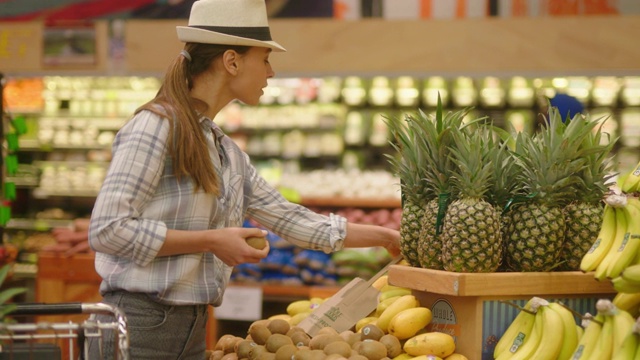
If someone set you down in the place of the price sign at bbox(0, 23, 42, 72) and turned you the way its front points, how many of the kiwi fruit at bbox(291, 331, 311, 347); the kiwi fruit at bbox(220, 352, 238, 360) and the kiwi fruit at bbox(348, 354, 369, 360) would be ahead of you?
3

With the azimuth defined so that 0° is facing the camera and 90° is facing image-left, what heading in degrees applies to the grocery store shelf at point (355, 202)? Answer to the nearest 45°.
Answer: approximately 0°

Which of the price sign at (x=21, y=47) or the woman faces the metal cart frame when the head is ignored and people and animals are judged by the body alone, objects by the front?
the price sign

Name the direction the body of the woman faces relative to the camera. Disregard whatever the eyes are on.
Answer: to the viewer's right

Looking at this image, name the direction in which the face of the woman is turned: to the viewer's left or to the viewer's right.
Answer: to the viewer's right

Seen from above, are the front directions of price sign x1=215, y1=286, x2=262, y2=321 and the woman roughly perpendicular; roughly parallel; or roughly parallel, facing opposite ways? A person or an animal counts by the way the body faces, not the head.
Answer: roughly perpendicular

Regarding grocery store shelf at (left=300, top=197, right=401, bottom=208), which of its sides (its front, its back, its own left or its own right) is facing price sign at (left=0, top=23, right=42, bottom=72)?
right

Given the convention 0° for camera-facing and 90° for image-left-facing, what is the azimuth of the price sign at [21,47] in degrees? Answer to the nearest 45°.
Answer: approximately 0°

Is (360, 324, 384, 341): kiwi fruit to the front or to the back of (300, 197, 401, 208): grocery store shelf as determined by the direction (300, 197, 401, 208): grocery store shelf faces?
to the front

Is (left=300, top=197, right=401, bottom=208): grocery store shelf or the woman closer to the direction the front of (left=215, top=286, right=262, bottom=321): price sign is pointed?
the woman
